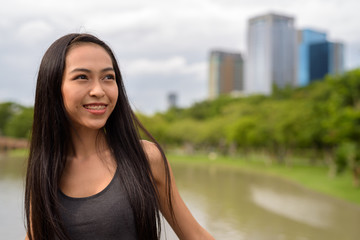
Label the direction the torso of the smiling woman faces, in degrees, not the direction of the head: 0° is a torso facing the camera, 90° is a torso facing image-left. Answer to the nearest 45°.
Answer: approximately 0°
